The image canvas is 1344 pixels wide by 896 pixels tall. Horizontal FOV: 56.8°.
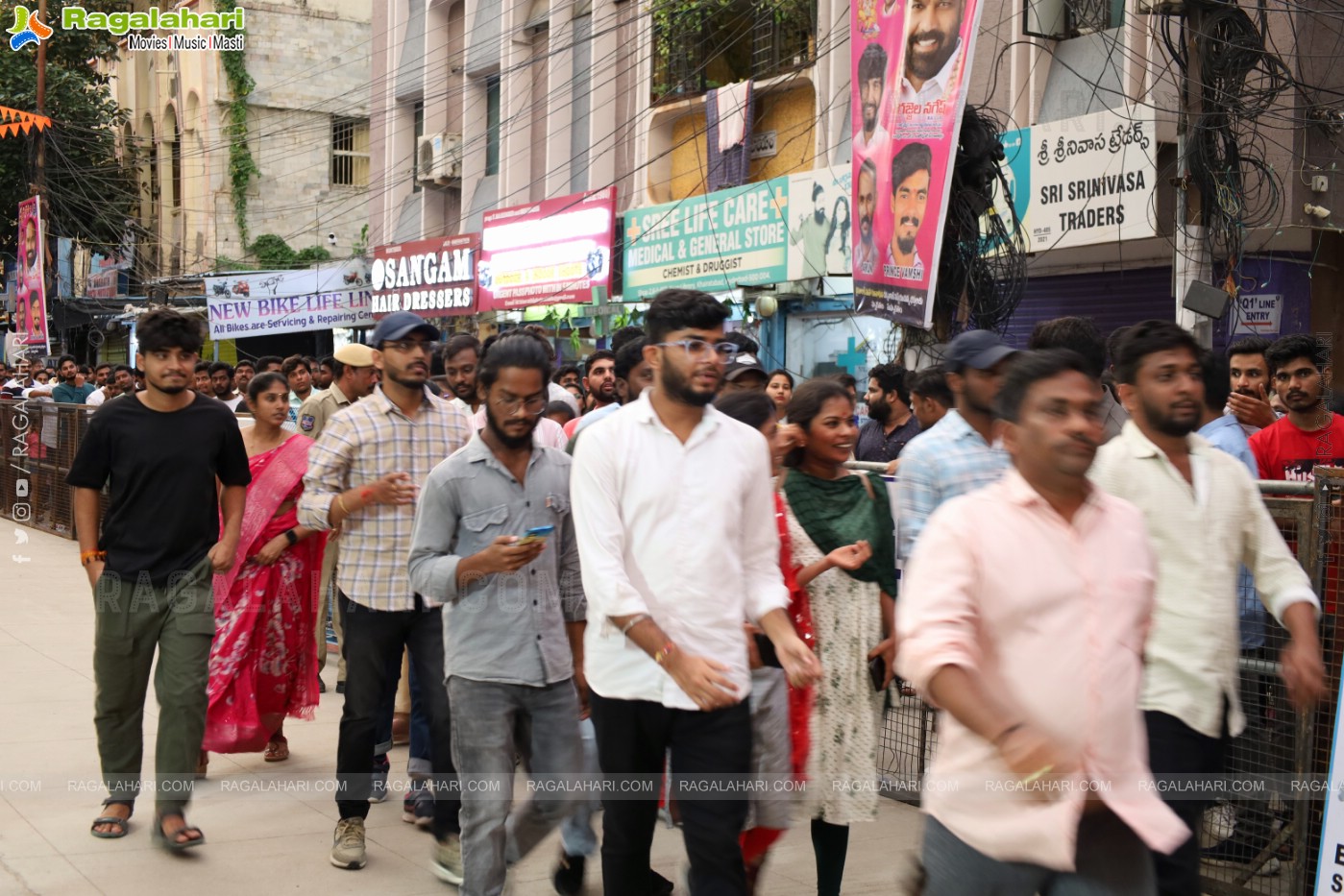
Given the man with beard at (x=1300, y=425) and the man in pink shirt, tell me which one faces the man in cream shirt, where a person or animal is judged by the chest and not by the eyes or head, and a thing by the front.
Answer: the man with beard

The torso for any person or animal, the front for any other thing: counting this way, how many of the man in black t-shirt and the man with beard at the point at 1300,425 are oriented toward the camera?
2

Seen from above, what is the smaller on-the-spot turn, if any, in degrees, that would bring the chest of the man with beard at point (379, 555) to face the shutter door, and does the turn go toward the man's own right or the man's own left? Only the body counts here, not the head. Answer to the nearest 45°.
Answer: approximately 90° to the man's own left

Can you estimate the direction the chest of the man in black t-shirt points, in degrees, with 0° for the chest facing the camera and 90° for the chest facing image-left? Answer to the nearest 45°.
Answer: approximately 0°

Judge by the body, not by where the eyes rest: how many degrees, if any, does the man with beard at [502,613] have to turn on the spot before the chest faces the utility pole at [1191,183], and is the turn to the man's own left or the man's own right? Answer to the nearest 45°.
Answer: approximately 90° to the man's own left

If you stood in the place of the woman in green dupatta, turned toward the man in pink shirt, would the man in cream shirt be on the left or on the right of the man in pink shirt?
left

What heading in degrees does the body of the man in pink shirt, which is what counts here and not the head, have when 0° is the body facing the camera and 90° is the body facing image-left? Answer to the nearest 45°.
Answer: approximately 315°

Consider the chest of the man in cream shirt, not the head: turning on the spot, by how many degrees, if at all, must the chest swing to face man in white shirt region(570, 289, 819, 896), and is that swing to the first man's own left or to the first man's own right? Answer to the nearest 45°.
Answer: approximately 135° to the first man's own right
